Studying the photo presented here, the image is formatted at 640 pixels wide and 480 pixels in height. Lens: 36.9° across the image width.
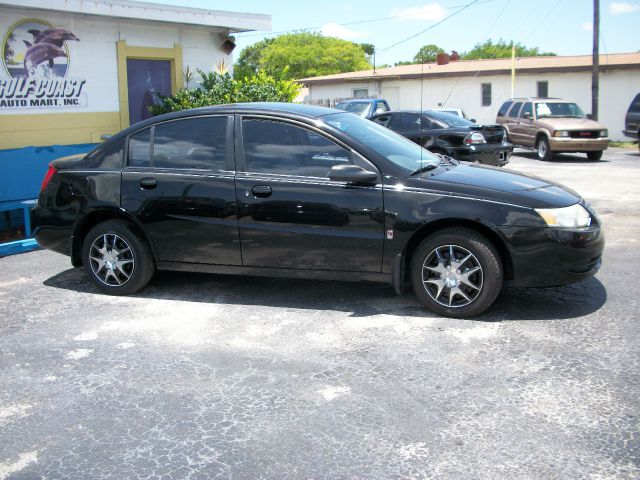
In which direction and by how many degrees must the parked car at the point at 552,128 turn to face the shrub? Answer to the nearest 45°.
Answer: approximately 90° to its right

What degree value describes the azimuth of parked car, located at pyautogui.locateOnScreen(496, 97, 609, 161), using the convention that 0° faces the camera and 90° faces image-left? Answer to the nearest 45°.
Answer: approximately 315°

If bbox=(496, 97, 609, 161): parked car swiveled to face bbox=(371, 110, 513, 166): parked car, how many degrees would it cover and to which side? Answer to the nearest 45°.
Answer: approximately 45° to its right

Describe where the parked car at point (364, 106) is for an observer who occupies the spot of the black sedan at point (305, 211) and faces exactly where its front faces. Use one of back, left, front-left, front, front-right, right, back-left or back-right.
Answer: left

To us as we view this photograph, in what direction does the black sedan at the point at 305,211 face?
facing to the right of the viewer
